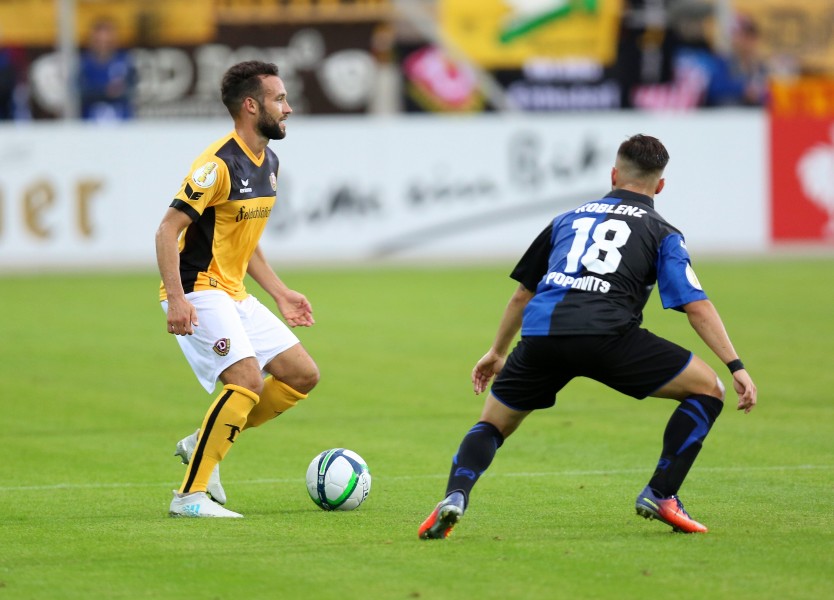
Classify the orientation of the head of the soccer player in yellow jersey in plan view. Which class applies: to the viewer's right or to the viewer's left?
to the viewer's right

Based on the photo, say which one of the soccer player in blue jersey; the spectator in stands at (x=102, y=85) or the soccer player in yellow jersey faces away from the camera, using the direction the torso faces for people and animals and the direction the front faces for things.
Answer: the soccer player in blue jersey

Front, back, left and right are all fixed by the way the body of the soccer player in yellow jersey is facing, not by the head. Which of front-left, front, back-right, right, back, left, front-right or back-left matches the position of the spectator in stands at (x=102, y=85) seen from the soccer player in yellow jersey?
back-left

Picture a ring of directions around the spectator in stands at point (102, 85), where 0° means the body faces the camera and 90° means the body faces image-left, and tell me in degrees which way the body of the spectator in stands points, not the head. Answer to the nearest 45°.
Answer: approximately 0°

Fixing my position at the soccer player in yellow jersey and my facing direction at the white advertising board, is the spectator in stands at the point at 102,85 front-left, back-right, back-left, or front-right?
front-left

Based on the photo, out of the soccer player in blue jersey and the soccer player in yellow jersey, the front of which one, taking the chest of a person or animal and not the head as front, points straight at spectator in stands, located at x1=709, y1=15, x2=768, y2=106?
the soccer player in blue jersey

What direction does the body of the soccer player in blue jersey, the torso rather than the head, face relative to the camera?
away from the camera

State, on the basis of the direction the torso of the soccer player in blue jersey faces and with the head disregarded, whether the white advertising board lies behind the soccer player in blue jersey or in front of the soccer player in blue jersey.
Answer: in front

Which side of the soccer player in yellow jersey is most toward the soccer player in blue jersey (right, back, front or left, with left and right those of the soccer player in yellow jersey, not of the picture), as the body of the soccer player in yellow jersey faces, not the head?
front

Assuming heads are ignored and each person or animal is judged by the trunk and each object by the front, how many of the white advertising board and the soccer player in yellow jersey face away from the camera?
0

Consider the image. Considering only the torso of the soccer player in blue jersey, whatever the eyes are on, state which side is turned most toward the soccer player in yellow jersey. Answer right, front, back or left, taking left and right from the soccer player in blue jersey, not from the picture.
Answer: left

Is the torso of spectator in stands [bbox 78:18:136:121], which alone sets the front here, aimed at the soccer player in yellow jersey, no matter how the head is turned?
yes

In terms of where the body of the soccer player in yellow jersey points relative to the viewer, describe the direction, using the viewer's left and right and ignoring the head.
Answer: facing the viewer and to the right of the viewer

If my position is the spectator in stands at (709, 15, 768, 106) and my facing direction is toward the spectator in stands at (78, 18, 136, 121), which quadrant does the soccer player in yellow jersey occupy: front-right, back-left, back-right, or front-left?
front-left

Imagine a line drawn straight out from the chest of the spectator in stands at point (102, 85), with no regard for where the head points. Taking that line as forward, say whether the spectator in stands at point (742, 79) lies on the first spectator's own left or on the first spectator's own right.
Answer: on the first spectator's own left

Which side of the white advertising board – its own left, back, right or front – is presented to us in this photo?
front

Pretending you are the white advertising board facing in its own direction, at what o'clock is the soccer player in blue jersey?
The soccer player in blue jersey is roughly at 12 o'clock from the white advertising board.
